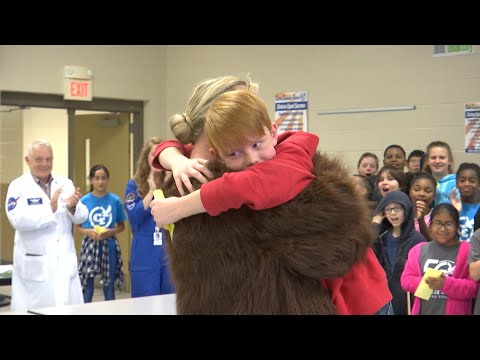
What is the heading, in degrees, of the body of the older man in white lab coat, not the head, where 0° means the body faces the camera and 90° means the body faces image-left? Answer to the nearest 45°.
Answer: approximately 315°

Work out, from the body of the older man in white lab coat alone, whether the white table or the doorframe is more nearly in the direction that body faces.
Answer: the white table

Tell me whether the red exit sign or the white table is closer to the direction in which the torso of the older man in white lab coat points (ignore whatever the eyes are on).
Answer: the white table

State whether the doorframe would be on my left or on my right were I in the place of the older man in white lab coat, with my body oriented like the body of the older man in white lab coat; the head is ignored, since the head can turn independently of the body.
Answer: on my left

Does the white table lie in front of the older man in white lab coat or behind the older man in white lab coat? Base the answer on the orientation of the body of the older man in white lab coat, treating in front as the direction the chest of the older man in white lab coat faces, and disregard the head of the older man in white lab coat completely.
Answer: in front

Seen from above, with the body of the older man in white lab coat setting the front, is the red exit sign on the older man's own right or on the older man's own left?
on the older man's own left

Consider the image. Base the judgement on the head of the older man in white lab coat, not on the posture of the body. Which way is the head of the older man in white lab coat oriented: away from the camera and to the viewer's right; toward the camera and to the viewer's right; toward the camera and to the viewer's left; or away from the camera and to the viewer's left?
toward the camera and to the viewer's right
